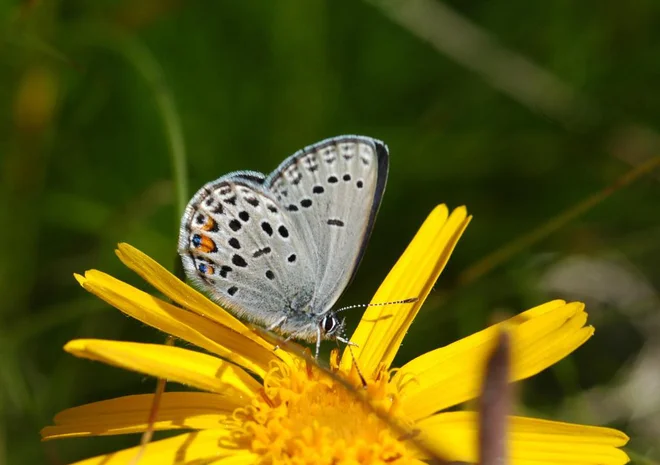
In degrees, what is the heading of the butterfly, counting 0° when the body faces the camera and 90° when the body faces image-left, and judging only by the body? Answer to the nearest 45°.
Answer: approximately 270°

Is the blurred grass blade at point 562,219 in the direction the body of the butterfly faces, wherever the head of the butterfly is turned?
no
